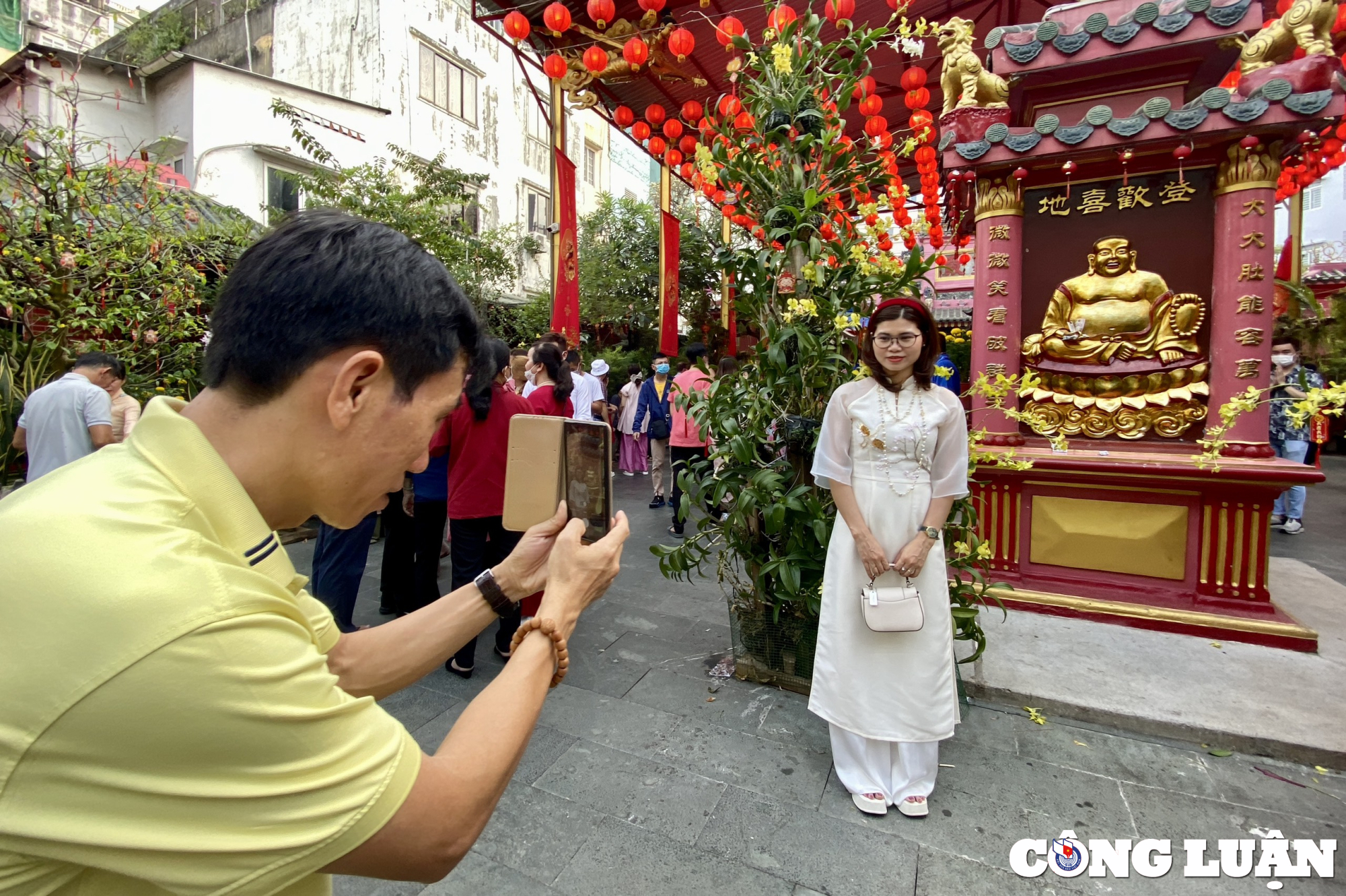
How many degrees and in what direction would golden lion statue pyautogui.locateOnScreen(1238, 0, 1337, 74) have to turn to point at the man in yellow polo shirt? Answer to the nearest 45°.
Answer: approximately 90° to its right

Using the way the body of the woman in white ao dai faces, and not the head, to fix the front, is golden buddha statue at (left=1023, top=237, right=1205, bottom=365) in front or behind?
behind

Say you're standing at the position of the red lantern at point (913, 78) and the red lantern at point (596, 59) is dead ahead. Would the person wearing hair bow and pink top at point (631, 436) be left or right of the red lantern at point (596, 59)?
right

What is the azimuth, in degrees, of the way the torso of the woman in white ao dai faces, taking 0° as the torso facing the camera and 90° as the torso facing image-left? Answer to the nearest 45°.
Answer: approximately 0°

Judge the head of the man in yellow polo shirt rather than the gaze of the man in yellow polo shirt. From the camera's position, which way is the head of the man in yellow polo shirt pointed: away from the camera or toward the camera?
away from the camera

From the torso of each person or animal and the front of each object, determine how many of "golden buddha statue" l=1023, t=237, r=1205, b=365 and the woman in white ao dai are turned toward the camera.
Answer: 2

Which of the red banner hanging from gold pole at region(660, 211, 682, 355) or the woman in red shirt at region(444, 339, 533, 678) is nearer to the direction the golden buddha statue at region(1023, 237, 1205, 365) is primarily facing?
the woman in red shirt

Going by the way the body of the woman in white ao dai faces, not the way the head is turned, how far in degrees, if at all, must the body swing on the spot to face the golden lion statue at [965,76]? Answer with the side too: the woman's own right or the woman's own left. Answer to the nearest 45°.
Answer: approximately 180°

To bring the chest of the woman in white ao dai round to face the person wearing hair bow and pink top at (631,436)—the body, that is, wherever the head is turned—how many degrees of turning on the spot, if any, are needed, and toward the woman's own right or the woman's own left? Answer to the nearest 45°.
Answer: approximately 135° to the woman's own right
